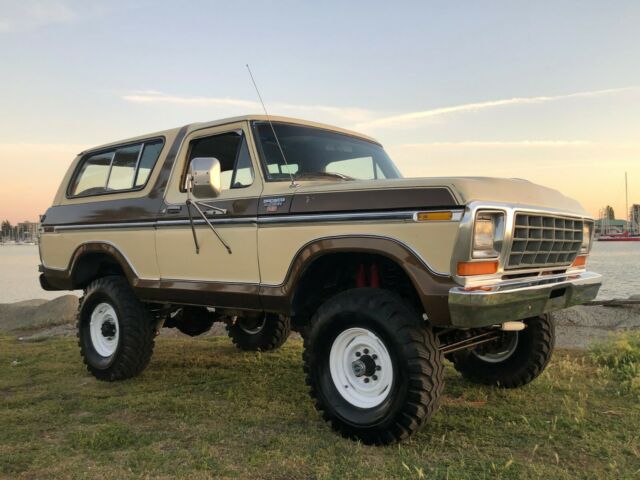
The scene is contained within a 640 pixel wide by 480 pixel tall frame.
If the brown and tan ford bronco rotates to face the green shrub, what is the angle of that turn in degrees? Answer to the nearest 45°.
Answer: approximately 90° to its left

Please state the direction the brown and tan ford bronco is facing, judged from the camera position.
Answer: facing the viewer and to the right of the viewer
